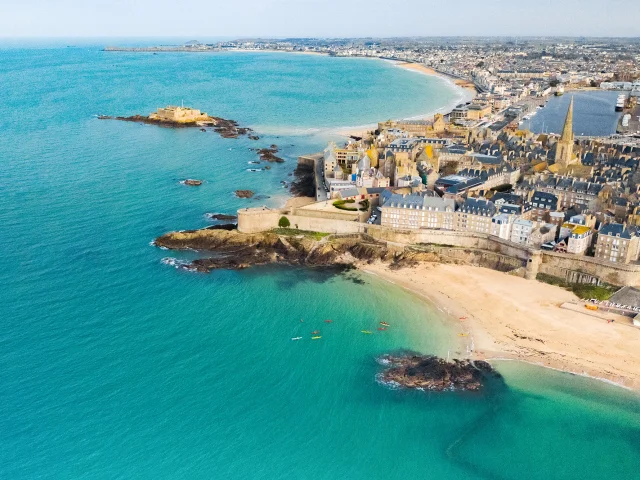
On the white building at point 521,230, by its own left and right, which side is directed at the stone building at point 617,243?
left

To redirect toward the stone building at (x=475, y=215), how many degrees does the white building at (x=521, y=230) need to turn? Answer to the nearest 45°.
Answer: approximately 90° to its right

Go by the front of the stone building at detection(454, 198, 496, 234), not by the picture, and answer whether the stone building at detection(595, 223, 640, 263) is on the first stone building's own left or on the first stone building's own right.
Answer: on the first stone building's own left

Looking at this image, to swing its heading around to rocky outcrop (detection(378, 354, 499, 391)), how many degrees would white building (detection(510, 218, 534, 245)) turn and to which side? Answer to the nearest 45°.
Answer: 0° — it already faces it

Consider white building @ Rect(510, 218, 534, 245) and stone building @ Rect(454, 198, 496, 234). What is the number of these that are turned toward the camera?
2

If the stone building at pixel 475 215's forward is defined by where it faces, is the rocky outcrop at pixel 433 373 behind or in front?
in front

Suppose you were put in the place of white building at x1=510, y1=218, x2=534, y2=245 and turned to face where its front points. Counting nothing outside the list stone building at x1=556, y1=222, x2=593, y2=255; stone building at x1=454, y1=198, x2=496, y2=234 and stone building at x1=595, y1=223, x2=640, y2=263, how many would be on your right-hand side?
1

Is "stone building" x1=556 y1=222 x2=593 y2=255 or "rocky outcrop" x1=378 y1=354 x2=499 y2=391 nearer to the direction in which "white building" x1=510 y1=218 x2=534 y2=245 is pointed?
the rocky outcrop

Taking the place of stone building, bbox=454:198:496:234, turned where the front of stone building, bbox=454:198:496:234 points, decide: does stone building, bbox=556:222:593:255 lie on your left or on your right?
on your left

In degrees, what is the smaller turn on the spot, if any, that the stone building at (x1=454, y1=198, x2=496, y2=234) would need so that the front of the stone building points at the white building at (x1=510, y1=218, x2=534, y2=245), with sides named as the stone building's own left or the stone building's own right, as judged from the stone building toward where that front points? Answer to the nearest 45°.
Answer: approximately 90° to the stone building's own left

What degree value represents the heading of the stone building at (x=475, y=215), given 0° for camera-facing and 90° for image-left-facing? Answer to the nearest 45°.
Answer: approximately 0°

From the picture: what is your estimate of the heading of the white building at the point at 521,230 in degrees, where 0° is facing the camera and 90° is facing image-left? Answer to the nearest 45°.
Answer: approximately 0°

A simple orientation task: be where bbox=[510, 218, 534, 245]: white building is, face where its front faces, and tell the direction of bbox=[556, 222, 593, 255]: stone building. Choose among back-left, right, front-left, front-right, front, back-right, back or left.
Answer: left
